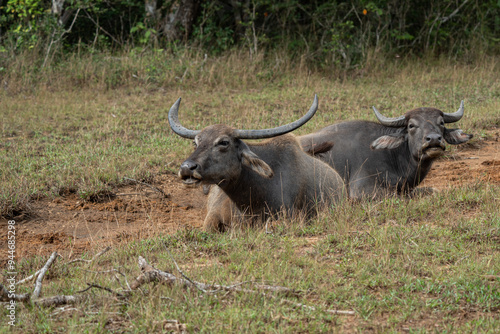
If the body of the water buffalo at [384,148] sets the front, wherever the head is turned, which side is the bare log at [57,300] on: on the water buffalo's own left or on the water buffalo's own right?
on the water buffalo's own right

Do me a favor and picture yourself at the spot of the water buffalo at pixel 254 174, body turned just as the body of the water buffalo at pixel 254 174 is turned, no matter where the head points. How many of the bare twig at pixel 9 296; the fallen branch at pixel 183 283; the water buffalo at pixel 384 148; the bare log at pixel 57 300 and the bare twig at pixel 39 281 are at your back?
1

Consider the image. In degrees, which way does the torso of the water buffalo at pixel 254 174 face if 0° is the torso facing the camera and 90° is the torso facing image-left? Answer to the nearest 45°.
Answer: approximately 45°

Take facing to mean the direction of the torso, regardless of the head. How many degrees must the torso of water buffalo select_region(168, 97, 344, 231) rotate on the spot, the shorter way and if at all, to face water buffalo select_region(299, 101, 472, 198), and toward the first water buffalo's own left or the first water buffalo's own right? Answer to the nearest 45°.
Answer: approximately 180°

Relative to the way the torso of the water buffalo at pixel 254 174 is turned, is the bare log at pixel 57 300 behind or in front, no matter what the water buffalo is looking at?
in front

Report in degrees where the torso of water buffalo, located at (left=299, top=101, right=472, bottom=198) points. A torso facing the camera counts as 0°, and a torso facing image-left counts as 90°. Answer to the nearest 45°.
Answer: approximately 315°

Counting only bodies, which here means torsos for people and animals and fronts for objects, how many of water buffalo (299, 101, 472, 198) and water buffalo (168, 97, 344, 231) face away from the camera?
0

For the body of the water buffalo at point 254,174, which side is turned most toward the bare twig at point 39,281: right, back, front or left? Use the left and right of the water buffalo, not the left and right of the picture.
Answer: front

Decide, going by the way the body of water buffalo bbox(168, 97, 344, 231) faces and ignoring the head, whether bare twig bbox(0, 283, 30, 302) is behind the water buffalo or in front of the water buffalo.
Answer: in front
